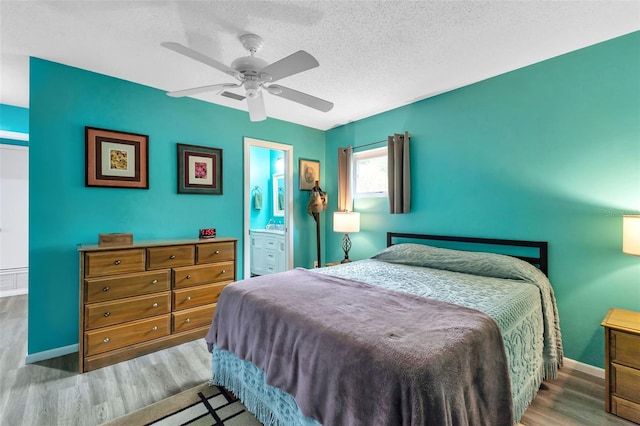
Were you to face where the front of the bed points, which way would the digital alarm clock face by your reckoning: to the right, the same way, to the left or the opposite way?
to the left

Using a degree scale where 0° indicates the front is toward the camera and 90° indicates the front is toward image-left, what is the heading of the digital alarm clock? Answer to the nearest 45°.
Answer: approximately 0°

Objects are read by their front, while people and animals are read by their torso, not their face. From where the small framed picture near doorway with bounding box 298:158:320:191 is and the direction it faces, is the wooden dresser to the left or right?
on its right

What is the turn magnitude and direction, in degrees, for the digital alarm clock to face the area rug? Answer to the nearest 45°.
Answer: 0° — it already faces it

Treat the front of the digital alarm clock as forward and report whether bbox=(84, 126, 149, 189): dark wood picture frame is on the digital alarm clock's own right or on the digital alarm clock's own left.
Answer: on the digital alarm clock's own right

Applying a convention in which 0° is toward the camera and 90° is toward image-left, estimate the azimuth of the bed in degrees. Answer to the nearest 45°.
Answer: approximately 45°
